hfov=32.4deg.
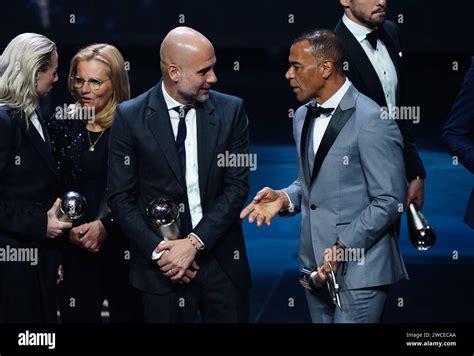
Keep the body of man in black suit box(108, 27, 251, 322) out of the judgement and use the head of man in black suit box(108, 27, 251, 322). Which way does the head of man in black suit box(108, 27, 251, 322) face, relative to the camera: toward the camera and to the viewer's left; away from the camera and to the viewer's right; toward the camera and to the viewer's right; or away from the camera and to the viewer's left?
toward the camera and to the viewer's right

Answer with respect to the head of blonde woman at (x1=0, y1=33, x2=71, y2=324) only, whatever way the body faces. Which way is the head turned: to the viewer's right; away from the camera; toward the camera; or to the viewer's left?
to the viewer's right

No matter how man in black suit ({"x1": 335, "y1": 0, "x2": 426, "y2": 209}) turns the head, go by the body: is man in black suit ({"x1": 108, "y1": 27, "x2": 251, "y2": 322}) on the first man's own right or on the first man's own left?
on the first man's own right

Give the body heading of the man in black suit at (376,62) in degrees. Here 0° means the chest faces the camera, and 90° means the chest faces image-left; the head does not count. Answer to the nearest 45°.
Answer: approximately 315°

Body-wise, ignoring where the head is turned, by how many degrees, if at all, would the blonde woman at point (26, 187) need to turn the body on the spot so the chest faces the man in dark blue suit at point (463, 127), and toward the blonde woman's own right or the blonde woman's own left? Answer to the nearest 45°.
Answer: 0° — they already face them

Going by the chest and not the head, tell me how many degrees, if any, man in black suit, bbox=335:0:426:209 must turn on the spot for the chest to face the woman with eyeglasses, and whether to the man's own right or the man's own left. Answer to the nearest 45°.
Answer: approximately 135° to the man's own right

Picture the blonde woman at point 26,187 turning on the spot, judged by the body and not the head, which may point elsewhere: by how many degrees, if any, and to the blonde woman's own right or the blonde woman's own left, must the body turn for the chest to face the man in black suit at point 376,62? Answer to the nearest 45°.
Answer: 0° — they already face them

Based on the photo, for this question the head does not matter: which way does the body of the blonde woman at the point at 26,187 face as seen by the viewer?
to the viewer's right

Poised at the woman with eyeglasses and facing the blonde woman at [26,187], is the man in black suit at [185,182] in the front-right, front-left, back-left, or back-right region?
back-left

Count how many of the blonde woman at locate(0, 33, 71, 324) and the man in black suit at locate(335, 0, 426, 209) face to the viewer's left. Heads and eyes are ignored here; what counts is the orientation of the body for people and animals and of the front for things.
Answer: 0
